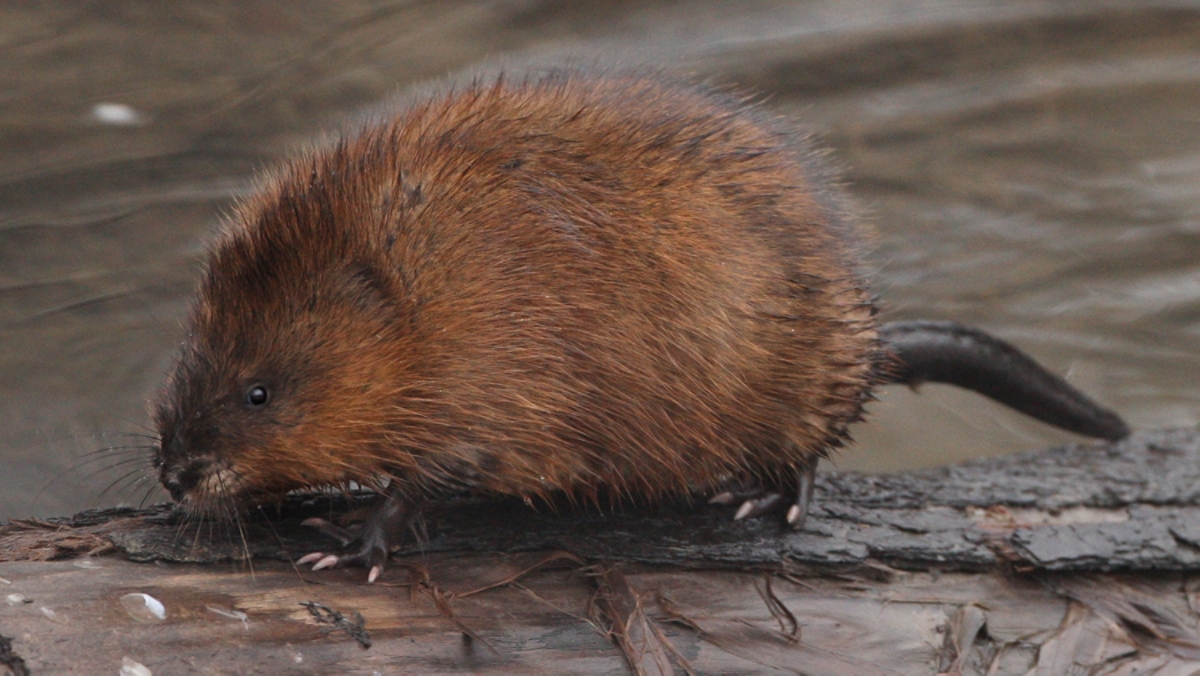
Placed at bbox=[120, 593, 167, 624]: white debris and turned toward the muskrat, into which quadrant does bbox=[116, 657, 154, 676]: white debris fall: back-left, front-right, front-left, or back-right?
back-right

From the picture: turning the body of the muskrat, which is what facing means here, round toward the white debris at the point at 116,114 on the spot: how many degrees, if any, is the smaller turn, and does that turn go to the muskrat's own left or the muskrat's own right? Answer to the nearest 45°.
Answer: approximately 45° to the muskrat's own right

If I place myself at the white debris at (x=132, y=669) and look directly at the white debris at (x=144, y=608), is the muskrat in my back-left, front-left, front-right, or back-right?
front-right

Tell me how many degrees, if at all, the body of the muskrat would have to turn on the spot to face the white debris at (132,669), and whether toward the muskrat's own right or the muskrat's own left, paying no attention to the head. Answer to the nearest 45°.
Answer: approximately 45° to the muskrat's own left

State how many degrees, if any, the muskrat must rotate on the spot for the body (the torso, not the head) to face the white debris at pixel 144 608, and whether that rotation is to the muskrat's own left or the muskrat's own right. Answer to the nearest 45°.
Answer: approximately 45° to the muskrat's own left

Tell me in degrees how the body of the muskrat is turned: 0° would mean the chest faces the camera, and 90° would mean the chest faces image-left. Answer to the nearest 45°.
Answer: approximately 90°
